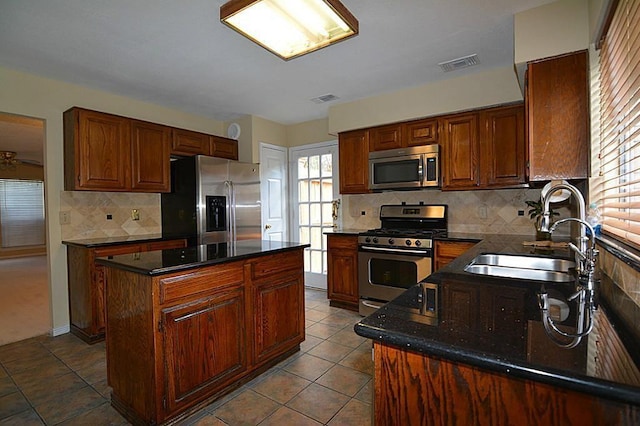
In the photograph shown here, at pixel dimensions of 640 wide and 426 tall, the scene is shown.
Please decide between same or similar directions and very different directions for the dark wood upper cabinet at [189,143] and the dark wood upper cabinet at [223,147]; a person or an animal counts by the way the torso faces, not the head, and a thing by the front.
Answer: same or similar directions

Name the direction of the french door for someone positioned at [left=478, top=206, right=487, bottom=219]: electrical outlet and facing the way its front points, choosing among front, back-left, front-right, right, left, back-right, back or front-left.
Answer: right

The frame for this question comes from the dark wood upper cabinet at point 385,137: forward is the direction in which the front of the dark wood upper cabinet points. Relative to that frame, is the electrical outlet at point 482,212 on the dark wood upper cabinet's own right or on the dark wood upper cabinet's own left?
on the dark wood upper cabinet's own left

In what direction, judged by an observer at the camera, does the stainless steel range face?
facing the viewer and to the left of the viewer

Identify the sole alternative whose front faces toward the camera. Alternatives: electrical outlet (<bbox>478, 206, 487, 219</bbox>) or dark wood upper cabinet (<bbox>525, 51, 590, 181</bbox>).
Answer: the electrical outlet

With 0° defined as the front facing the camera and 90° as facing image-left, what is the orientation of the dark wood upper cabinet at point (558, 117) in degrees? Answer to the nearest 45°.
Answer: approximately 90°

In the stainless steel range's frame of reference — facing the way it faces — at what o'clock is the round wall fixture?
The round wall fixture is roughly at 2 o'clock from the stainless steel range.

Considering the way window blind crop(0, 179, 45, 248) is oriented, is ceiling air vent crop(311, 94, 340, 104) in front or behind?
in front

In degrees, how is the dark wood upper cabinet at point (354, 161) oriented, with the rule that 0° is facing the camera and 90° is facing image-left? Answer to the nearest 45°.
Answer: approximately 45°

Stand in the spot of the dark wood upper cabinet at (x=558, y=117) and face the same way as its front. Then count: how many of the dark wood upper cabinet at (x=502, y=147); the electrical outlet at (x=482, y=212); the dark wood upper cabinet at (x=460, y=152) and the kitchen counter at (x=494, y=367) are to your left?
1

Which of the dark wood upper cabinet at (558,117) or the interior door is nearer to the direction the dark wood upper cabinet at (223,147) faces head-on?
the dark wood upper cabinet

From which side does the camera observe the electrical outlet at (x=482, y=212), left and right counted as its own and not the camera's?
front

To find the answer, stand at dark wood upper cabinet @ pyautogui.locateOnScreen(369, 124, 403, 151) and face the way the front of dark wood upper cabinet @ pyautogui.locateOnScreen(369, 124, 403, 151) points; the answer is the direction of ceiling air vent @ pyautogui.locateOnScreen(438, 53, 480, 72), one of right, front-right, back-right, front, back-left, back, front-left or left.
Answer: left
